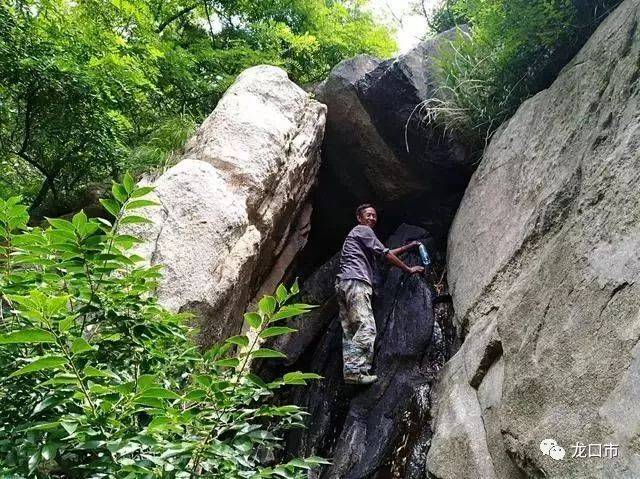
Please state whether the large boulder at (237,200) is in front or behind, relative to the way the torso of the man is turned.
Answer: behind

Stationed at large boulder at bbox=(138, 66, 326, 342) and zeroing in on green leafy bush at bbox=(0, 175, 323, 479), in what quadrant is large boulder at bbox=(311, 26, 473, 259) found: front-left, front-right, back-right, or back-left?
back-left

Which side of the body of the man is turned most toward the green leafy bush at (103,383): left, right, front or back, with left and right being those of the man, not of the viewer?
right

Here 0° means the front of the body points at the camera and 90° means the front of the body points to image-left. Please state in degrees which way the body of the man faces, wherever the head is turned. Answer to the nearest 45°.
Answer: approximately 270°

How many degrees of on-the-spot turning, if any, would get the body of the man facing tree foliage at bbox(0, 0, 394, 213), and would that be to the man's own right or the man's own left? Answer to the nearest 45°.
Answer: approximately 180°
